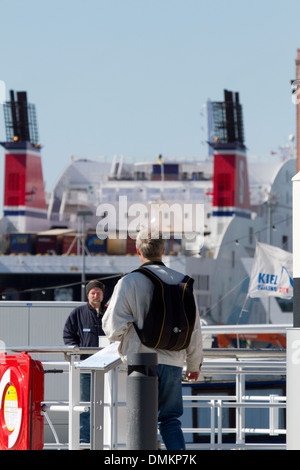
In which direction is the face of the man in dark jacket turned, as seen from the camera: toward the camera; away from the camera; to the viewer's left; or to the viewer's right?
toward the camera

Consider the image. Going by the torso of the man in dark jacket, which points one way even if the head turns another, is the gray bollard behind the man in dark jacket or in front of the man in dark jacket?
in front

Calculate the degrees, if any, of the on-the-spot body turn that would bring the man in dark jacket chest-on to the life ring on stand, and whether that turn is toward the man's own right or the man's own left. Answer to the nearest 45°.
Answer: approximately 45° to the man's own right

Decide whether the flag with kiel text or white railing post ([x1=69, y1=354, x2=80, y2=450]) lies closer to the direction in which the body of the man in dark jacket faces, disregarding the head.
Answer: the white railing post

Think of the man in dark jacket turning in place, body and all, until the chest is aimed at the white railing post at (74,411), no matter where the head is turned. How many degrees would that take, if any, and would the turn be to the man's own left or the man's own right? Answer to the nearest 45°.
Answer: approximately 45° to the man's own right

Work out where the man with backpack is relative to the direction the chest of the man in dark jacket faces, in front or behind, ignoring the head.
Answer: in front

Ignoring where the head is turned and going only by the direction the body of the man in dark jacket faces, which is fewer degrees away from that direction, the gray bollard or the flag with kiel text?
the gray bollard

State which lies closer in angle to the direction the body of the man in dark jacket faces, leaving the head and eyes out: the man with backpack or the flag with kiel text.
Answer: the man with backpack

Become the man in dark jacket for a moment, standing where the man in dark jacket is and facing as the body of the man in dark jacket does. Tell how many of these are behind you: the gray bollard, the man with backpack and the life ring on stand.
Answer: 0

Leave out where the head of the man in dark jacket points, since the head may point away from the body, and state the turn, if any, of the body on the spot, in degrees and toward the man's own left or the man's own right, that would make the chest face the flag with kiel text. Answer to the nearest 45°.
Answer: approximately 135° to the man's own left

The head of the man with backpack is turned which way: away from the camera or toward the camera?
away from the camera
